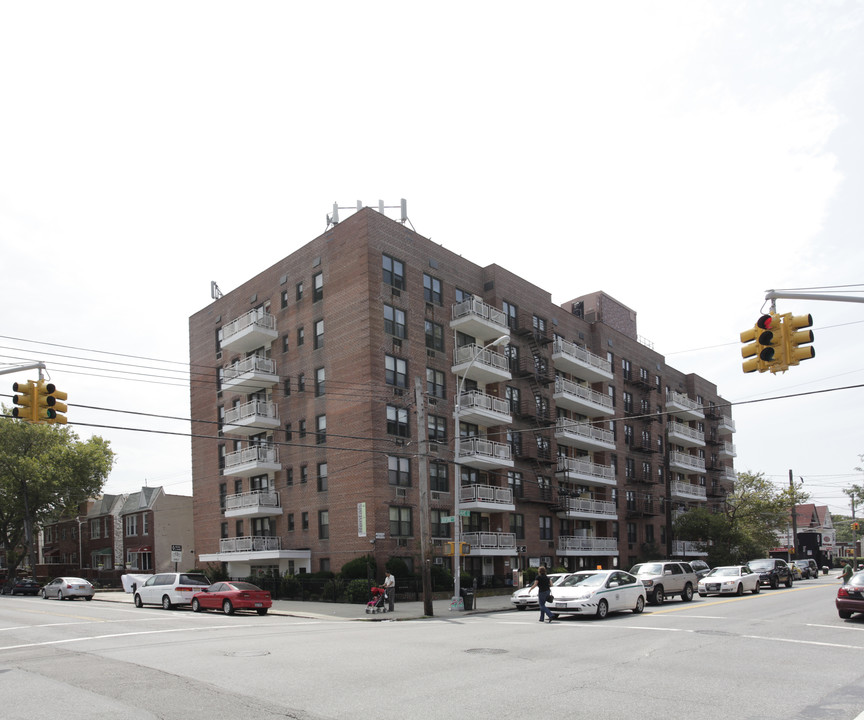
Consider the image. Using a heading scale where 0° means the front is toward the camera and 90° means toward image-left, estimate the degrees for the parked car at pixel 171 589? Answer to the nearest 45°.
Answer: approximately 135°

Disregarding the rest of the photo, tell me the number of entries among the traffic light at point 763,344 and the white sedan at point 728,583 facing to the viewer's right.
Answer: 0

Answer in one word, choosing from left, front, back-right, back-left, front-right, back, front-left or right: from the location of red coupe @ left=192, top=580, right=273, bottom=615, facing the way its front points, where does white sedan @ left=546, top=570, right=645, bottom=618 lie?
back

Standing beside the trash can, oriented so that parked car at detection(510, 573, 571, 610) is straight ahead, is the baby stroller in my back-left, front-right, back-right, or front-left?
back-right

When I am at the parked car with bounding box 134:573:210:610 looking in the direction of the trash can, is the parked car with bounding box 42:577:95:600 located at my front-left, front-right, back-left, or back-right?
back-left

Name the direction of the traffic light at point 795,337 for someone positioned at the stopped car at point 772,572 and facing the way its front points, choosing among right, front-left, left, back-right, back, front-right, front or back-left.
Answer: front-left
